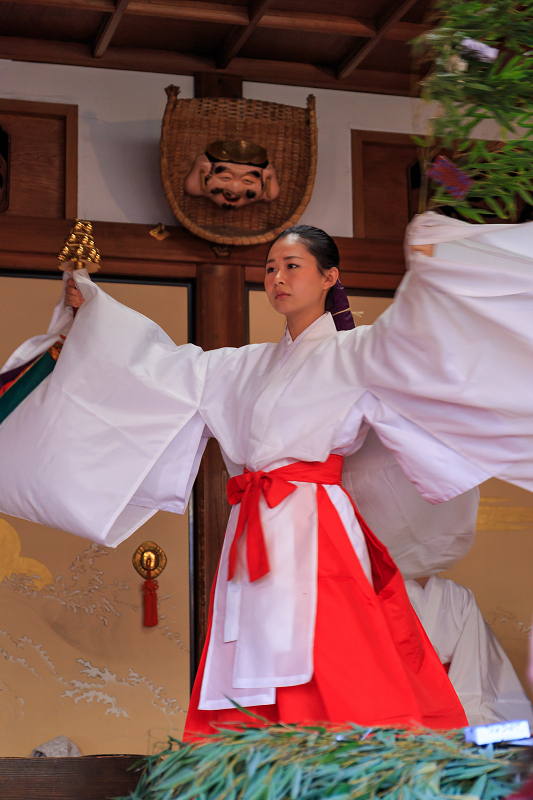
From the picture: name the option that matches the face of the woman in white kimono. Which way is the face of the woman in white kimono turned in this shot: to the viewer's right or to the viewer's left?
to the viewer's left

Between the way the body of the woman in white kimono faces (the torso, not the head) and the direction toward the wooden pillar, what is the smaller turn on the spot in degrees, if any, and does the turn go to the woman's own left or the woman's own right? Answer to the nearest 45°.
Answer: approximately 135° to the woman's own right

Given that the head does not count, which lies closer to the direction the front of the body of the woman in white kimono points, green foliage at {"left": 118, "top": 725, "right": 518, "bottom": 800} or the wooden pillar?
the green foliage

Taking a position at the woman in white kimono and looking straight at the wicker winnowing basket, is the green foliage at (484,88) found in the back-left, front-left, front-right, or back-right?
back-right

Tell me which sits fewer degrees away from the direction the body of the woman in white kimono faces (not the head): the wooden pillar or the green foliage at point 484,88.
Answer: the green foliage

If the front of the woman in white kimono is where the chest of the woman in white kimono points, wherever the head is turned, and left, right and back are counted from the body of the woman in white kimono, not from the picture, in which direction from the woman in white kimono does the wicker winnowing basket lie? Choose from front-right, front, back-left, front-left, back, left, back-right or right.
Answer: back-right

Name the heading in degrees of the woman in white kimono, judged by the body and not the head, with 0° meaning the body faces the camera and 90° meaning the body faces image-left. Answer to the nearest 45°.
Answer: approximately 45°

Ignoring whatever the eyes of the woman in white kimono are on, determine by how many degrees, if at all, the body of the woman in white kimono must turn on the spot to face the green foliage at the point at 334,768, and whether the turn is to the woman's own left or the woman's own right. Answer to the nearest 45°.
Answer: approximately 45° to the woman's own left
